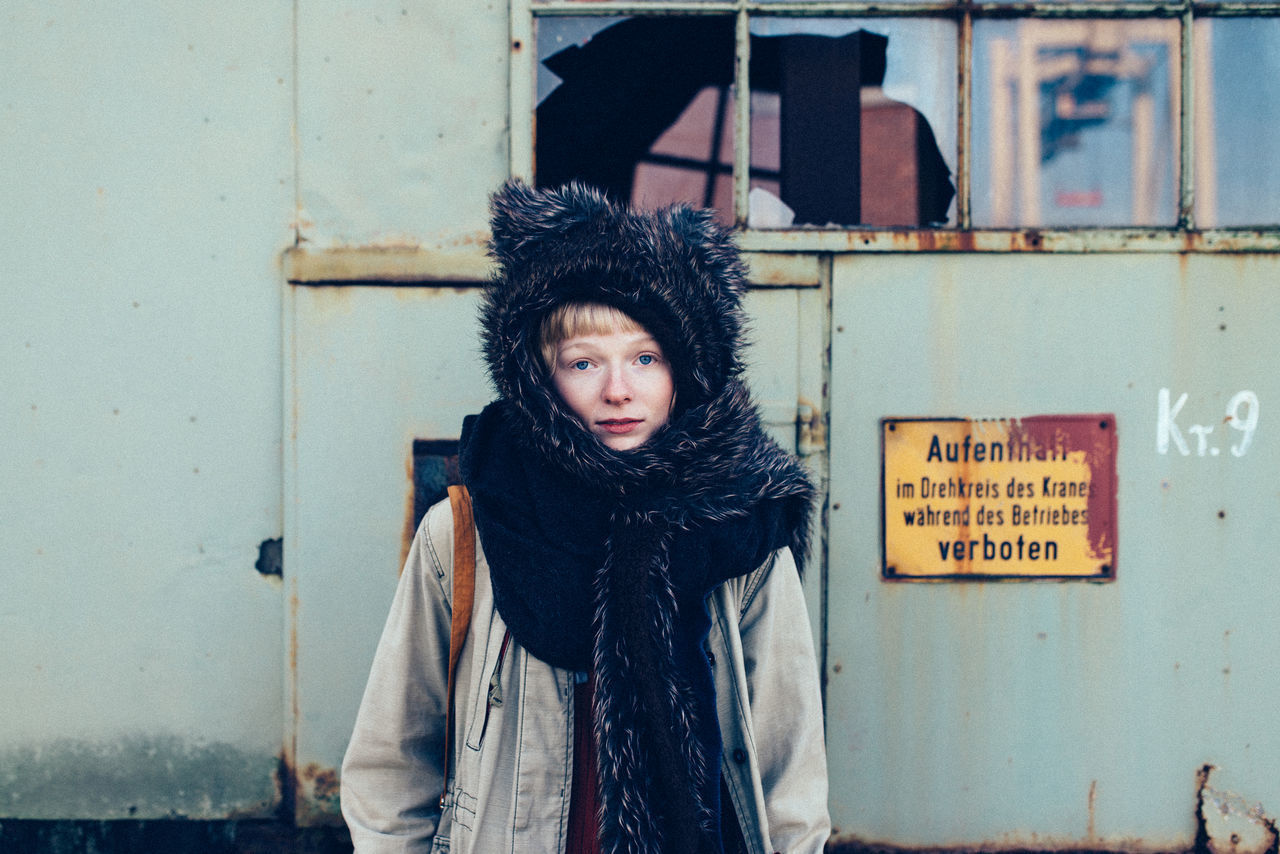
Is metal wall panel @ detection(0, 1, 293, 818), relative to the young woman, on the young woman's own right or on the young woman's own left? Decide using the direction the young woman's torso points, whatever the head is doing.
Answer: on the young woman's own right

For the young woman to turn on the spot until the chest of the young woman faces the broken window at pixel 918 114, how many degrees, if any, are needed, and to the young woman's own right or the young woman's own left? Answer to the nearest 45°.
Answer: approximately 135° to the young woman's own left

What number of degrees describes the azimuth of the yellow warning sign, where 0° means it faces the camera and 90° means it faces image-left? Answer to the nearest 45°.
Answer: approximately 0°

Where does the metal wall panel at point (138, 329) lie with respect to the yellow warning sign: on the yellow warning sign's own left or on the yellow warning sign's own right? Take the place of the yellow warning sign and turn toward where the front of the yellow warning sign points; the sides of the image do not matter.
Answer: on the yellow warning sign's own right

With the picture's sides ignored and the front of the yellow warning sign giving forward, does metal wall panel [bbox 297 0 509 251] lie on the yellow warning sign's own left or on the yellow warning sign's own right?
on the yellow warning sign's own right

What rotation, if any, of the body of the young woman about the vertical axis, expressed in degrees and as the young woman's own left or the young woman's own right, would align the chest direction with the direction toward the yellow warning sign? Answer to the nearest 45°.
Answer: approximately 135° to the young woman's own left

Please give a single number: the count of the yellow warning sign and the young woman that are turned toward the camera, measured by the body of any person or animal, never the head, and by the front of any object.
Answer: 2
